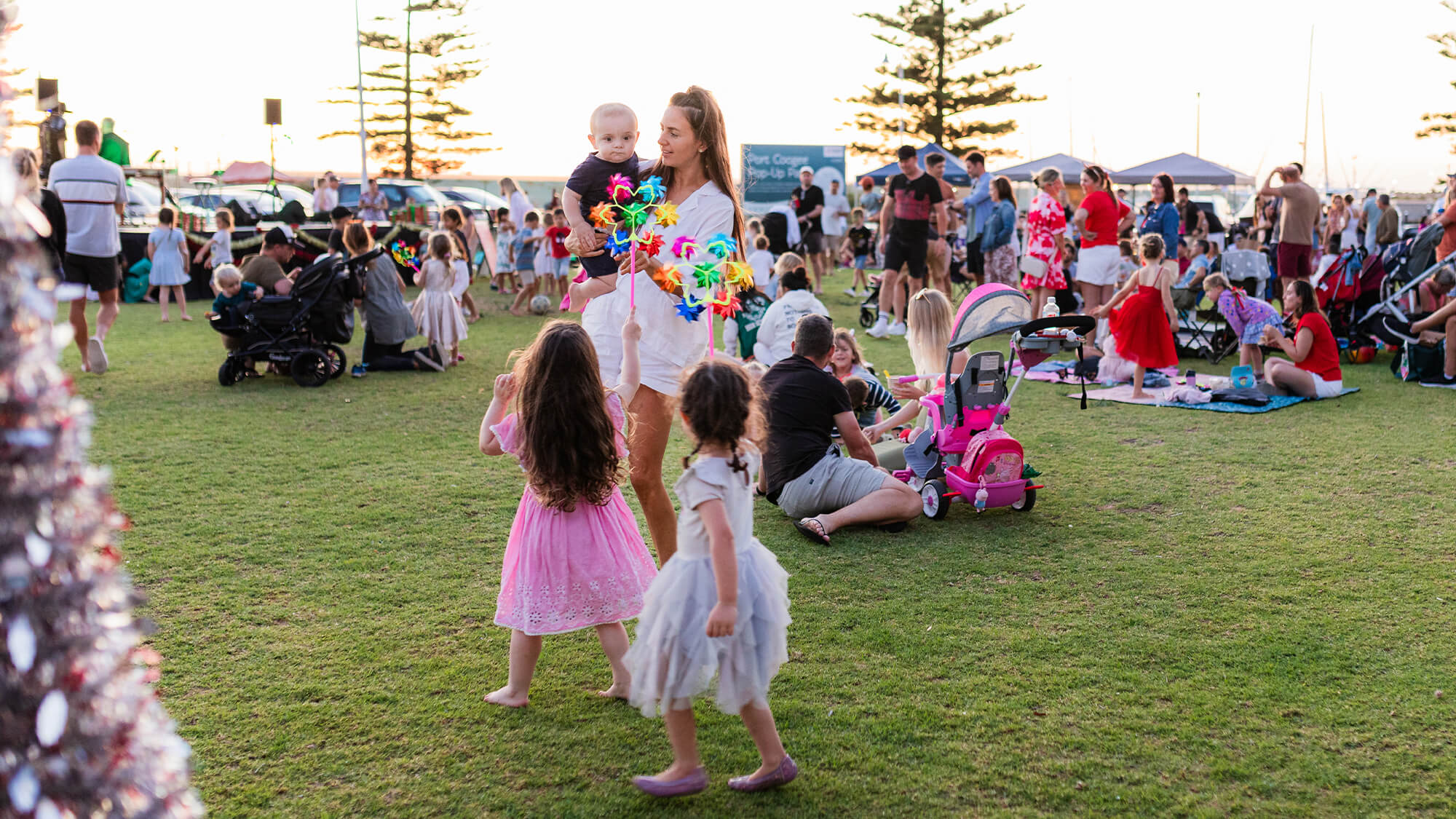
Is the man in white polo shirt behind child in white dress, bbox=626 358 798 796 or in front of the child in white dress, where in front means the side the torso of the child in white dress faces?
in front

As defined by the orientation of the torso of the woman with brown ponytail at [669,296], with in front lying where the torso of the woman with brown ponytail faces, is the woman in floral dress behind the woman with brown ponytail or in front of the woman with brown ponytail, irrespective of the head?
behind

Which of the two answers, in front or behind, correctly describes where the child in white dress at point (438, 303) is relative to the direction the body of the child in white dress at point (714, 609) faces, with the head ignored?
in front

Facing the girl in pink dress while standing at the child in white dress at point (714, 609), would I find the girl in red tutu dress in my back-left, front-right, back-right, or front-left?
front-right

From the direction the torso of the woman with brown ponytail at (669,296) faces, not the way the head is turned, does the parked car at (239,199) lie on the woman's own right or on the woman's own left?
on the woman's own right

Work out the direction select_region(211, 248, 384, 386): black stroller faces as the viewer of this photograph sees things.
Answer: facing to the left of the viewer

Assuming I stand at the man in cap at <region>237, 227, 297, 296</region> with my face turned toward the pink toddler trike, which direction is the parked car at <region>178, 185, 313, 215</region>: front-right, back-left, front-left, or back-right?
back-left

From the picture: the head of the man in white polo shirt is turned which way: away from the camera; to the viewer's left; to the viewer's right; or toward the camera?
away from the camera

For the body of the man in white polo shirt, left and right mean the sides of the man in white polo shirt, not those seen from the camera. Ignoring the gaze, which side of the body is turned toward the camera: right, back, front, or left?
back

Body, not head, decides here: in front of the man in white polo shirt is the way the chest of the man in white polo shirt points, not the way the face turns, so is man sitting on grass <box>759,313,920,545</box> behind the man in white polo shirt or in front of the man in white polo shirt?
behind

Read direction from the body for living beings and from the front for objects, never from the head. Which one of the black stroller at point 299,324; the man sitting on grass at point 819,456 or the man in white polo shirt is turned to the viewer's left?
the black stroller

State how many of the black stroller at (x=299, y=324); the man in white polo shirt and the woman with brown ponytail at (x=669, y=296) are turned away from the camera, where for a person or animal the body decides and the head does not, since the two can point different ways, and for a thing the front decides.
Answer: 1

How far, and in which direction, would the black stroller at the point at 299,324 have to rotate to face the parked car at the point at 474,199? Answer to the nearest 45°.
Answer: approximately 90° to its right

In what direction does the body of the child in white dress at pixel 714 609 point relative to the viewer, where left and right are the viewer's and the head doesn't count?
facing away from the viewer and to the left of the viewer
